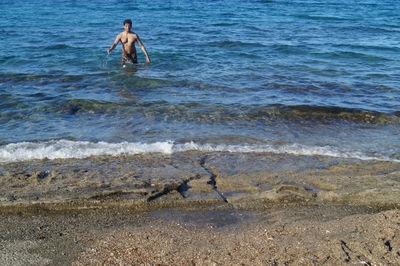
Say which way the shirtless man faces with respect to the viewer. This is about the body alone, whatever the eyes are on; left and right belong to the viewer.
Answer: facing the viewer
